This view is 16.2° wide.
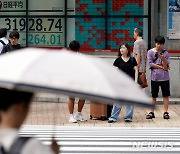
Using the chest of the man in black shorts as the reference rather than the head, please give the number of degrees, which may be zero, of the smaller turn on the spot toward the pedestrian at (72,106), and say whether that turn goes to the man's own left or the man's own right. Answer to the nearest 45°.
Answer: approximately 90° to the man's own right

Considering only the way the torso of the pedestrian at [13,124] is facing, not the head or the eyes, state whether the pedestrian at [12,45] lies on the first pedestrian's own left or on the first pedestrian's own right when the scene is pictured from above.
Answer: on the first pedestrian's own left

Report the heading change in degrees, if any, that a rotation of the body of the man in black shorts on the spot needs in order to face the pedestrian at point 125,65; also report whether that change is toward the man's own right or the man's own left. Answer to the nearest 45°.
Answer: approximately 45° to the man's own right

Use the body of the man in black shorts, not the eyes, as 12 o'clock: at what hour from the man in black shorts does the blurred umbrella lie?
The blurred umbrella is roughly at 12 o'clock from the man in black shorts.

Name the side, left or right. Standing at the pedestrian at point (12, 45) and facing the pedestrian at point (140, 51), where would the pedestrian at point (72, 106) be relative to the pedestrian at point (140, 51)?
right

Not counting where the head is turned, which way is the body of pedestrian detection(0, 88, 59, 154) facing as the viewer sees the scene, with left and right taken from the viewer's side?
facing away from the viewer and to the right of the viewer
